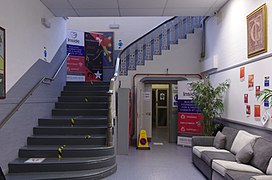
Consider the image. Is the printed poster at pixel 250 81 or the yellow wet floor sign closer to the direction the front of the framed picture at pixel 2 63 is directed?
the printed poster

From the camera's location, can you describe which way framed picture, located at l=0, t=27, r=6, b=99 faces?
facing the viewer and to the right of the viewer

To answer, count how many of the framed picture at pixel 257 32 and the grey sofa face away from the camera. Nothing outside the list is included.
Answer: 0

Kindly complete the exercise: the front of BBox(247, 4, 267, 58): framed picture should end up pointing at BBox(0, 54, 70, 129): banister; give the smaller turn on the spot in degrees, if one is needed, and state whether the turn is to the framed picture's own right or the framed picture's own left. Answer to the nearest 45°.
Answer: approximately 45° to the framed picture's own right

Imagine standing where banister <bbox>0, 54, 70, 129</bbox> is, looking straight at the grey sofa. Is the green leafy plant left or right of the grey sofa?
left

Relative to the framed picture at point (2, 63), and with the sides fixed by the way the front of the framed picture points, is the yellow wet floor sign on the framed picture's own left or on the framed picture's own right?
on the framed picture's own left

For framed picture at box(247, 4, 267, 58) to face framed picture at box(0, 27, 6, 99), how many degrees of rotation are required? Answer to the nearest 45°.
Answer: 0° — it already faces it

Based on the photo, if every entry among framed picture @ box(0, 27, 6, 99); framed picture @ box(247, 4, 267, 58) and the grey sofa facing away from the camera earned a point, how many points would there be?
0

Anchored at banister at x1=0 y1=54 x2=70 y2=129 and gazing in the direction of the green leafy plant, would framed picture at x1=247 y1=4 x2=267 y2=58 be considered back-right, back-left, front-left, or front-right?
front-right

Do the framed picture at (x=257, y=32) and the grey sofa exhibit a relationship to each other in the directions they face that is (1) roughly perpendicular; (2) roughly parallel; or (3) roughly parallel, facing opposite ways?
roughly parallel

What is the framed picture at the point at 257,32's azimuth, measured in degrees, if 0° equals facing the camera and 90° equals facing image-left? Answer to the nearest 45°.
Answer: approximately 45°

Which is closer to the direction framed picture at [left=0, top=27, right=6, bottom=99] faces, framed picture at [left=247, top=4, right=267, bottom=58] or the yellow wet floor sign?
the framed picture

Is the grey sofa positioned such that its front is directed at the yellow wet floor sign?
no

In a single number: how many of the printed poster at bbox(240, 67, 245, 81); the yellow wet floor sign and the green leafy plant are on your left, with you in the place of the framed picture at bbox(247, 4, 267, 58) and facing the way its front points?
0

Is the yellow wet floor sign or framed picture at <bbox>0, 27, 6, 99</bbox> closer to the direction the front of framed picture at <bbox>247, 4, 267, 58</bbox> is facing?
the framed picture

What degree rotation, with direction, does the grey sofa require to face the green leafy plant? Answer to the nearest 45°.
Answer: approximately 135° to its right

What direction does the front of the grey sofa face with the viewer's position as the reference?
facing the viewer and to the left of the viewer

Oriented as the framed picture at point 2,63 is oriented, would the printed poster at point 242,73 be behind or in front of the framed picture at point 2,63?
in front
